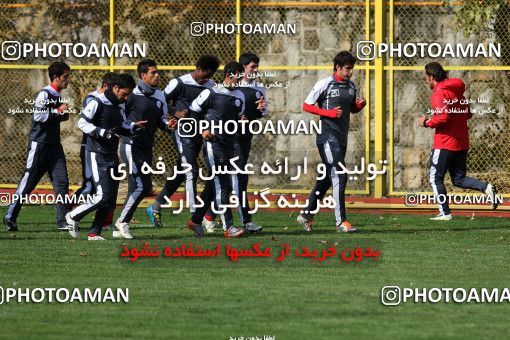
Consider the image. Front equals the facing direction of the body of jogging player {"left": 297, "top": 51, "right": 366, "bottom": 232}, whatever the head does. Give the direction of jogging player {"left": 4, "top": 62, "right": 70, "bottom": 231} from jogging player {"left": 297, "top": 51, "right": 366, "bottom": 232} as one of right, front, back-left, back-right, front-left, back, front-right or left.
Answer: back-right

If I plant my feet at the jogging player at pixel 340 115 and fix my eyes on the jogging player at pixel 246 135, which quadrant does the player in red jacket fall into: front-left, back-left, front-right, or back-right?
back-right

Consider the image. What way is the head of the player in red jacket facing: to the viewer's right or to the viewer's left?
to the viewer's left

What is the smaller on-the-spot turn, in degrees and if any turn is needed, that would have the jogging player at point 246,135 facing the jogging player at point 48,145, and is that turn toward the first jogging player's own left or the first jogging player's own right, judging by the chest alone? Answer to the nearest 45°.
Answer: approximately 135° to the first jogging player's own right

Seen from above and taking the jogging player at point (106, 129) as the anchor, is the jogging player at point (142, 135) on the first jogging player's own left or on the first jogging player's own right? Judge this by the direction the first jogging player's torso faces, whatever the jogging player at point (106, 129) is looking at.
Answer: on the first jogging player's own left
